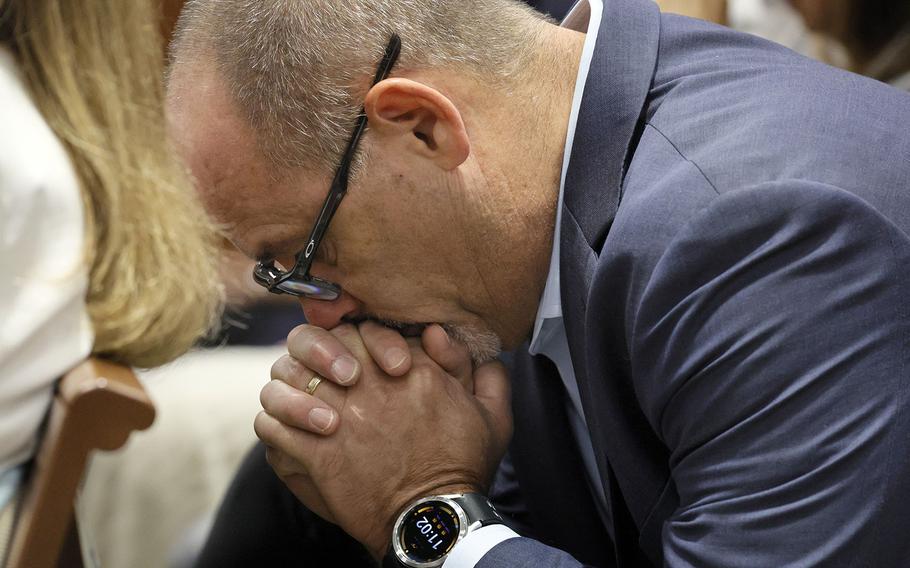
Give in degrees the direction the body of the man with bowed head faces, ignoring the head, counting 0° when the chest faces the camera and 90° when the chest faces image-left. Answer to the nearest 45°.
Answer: approximately 90°

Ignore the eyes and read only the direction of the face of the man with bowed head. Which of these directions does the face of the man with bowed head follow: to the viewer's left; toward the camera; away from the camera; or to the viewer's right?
to the viewer's left

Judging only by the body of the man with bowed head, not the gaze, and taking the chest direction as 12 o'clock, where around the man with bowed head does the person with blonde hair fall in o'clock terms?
The person with blonde hair is roughly at 11 o'clock from the man with bowed head.
